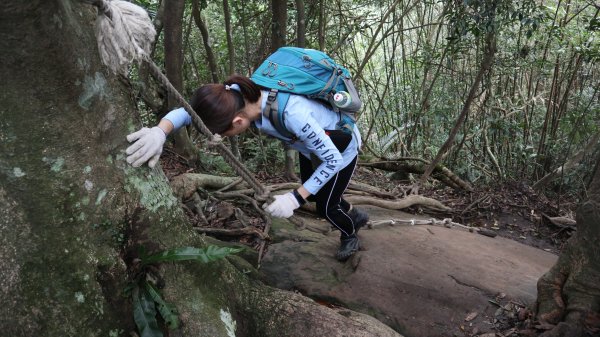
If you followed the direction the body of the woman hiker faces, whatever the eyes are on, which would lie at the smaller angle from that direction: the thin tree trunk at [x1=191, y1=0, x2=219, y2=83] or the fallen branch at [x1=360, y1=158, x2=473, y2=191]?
the thin tree trunk

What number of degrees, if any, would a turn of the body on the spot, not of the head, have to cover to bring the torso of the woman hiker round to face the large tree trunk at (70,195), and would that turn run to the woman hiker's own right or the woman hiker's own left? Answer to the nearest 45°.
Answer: approximately 45° to the woman hiker's own left

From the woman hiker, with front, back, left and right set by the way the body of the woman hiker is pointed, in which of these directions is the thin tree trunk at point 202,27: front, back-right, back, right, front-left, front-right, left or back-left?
right

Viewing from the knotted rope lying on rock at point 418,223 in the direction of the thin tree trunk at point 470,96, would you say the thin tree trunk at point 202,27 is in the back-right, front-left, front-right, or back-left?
front-left

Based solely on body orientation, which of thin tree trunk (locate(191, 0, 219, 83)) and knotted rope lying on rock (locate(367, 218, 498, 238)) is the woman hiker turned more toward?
the thin tree trunk

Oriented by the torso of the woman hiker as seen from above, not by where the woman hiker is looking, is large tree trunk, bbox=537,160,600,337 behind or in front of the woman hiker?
behind

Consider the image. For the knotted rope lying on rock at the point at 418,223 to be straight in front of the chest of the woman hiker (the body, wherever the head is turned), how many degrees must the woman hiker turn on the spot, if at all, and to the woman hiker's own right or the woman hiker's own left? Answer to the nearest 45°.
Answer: approximately 135° to the woman hiker's own right

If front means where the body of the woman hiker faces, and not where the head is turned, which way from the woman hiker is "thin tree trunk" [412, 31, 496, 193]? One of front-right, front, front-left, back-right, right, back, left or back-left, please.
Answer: back-right

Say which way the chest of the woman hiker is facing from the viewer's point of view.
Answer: to the viewer's left

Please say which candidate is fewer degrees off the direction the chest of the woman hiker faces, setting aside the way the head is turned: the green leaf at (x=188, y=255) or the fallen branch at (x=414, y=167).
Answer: the green leaf

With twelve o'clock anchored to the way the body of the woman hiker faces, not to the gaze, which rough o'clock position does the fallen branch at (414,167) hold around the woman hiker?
The fallen branch is roughly at 4 o'clock from the woman hiker.
